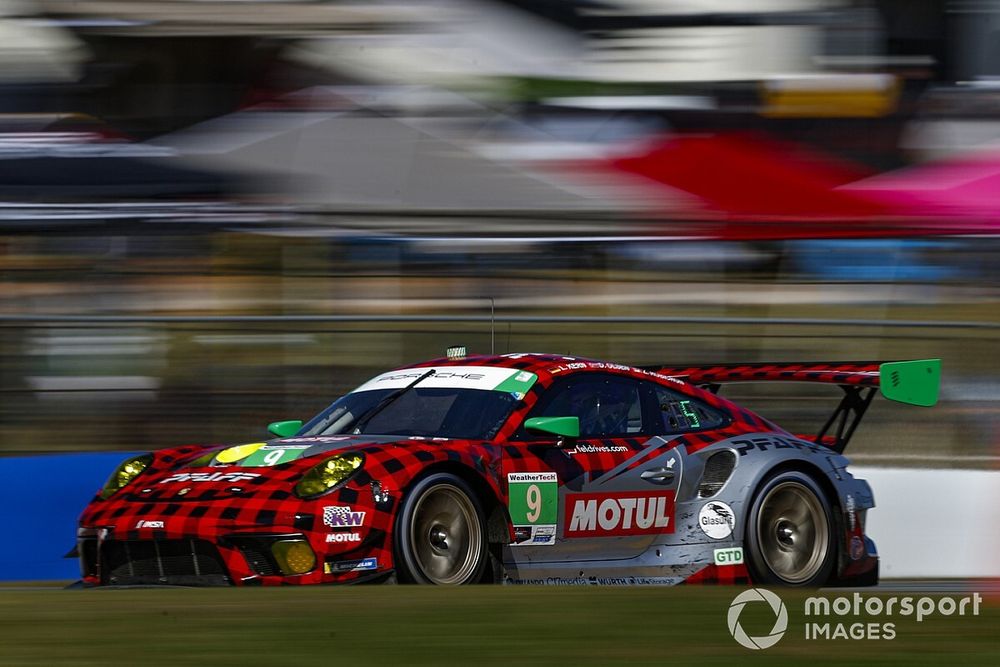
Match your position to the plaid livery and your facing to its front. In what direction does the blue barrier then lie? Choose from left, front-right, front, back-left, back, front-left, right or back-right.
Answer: right

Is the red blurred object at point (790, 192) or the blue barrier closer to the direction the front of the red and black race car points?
the blue barrier

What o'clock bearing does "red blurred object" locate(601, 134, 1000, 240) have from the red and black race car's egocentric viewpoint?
The red blurred object is roughly at 5 o'clock from the red and black race car.

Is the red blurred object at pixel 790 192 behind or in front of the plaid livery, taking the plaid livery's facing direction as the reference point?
behind

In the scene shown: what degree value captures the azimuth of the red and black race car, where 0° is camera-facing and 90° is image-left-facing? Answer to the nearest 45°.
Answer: approximately 45°

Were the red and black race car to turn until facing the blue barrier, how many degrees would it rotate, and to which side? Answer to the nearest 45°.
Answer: approximately 90° to its right
